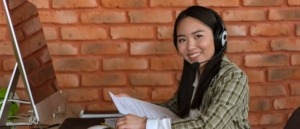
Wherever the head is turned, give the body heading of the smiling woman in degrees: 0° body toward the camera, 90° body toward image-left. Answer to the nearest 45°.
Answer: approximately 45°
